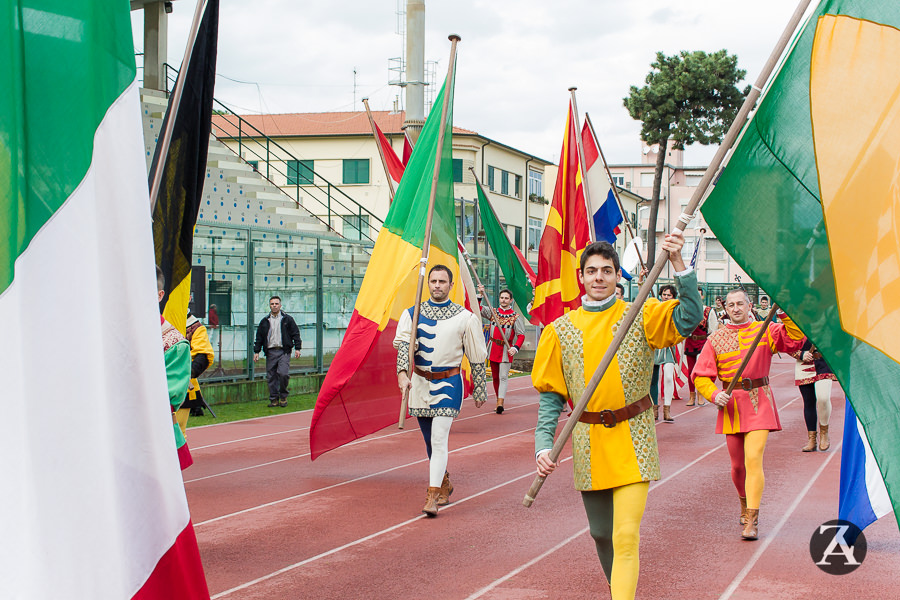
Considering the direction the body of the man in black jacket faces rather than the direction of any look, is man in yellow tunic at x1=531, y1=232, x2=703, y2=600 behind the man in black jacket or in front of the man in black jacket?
in front

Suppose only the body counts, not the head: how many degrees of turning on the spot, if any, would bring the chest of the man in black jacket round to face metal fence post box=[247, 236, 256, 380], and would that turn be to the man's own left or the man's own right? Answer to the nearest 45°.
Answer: approximately 135° to the man's own right

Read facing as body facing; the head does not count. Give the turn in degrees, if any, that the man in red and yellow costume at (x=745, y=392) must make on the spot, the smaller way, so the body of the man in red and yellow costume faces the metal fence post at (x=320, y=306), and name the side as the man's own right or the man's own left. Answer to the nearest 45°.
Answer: approximately 135° to the man's own right

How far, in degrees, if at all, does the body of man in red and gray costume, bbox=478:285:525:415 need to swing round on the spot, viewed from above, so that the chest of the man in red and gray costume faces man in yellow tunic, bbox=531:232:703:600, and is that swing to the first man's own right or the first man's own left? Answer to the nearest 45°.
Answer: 0° — they already face them

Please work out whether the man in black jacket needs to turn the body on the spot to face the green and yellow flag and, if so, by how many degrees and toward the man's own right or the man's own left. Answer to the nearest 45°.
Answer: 0° — they already face it

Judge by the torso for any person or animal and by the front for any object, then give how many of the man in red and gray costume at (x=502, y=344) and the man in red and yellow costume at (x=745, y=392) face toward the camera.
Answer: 2

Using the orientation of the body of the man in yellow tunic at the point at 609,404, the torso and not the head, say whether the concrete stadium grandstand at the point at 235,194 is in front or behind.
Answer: behind

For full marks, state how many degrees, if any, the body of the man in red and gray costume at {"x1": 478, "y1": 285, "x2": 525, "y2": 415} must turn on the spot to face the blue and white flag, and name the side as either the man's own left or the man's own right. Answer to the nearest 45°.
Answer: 0° — they already face it

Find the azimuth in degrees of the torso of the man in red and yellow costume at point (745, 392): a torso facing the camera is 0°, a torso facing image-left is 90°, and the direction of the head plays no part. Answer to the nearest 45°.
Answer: approximately 0°

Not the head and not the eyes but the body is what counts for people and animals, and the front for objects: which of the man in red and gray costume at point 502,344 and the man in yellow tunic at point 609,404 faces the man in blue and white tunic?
the man in red and gray costume
